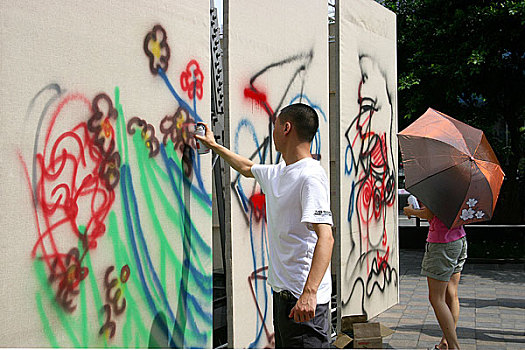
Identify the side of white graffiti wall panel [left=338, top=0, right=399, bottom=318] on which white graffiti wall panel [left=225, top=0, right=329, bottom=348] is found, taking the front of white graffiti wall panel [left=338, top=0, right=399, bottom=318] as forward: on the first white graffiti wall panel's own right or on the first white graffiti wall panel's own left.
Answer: on the first white graffiti wall panel's own right

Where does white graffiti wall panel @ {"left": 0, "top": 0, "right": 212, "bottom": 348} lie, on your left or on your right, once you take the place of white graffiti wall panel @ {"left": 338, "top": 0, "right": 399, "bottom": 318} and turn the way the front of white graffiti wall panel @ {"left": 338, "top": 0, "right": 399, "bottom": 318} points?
on your right

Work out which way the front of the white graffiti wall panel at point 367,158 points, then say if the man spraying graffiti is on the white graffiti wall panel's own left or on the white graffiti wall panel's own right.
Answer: on the white graffiti wall panel's own right

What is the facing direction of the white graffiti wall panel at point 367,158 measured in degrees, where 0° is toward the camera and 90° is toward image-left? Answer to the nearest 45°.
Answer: approximately 315°
